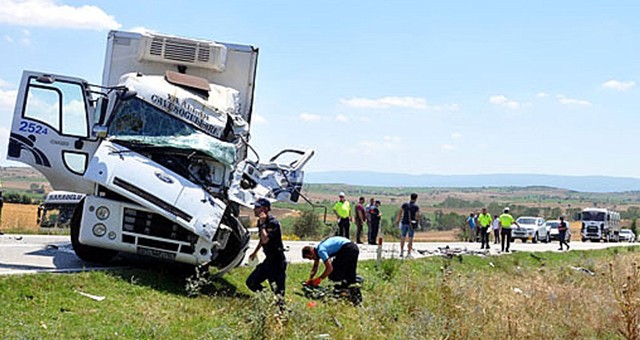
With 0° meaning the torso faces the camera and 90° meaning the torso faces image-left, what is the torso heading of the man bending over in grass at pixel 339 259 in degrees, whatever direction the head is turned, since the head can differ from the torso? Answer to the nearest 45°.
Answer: approximately 90°

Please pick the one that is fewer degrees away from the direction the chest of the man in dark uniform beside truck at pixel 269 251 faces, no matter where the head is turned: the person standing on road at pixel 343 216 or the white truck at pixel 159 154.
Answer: the white truck

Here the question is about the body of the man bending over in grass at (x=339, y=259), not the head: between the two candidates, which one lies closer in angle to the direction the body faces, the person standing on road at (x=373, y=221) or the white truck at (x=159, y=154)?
the white truck

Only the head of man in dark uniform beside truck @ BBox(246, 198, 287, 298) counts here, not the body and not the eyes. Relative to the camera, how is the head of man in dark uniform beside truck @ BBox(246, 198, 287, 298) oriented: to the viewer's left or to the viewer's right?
to the viewer's left

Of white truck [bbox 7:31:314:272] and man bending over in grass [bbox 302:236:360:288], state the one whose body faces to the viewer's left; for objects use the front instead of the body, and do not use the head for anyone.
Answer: the man bending over in grass

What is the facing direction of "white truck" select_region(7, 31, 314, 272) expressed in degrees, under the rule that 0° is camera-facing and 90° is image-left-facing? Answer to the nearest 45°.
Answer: approximately 0°
